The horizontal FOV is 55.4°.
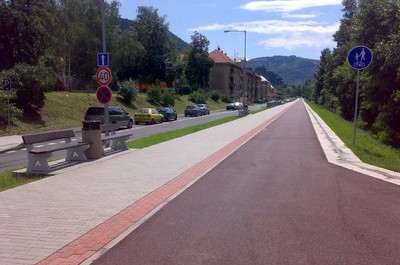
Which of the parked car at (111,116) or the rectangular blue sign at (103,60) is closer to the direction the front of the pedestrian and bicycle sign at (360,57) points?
the rectangular blue sign

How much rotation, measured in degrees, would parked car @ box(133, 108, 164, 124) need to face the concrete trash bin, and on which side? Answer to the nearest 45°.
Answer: approximately 135° to its right

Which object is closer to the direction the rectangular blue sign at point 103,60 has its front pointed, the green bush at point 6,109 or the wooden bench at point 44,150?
the wooden bench

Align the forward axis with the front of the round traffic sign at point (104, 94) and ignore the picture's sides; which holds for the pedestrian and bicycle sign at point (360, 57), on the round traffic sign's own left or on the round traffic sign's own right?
on the round traffic sign's own left

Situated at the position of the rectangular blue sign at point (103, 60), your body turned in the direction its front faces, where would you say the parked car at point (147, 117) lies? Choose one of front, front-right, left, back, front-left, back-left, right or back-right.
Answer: back

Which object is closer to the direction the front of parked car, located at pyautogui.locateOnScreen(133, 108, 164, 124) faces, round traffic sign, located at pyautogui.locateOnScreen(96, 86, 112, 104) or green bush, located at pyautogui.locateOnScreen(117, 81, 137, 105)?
the green bush
